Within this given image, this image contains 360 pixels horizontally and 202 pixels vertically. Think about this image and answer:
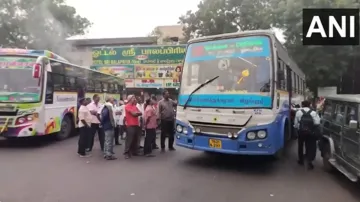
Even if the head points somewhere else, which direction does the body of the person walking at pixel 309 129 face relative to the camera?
away from the camera

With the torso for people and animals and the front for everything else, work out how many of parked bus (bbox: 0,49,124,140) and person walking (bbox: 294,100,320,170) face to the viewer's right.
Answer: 0

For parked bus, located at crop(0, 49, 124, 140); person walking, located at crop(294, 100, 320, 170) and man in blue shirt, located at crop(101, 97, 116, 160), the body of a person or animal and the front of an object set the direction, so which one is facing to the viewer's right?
the man in blue shirt

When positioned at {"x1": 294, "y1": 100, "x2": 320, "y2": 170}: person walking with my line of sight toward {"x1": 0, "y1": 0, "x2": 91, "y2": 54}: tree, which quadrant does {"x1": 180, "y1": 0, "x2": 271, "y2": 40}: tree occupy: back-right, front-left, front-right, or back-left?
front-right

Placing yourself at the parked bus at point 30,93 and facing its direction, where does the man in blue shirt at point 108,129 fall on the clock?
The man in blue shirt is roughly at 9 o'clock from the parked bus.

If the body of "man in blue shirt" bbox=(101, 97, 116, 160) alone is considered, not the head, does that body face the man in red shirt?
yes

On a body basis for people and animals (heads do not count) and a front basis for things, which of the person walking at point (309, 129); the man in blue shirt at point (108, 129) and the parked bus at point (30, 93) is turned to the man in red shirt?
the man in blue shirt

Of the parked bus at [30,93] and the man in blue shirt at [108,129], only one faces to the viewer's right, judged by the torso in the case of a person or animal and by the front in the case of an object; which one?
the man in blue shirt

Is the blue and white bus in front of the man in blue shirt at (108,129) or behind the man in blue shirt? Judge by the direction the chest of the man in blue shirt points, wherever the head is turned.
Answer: in front

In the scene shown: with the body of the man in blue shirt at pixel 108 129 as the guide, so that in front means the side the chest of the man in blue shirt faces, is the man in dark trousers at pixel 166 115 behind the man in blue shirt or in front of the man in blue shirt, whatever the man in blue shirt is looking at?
in front

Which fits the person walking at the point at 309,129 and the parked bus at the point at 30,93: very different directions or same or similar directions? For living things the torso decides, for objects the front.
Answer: very different directions

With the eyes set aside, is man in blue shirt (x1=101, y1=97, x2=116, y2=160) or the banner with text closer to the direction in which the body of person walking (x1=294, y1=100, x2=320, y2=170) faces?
the banner with text

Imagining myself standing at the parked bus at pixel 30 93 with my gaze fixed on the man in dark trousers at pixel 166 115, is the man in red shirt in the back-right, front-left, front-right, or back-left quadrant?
front-right

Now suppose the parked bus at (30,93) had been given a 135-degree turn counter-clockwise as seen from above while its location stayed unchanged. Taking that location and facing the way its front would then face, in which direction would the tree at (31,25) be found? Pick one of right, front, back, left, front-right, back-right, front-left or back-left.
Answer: left

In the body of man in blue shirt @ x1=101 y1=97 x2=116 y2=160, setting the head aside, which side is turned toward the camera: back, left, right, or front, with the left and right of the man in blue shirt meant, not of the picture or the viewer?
right
